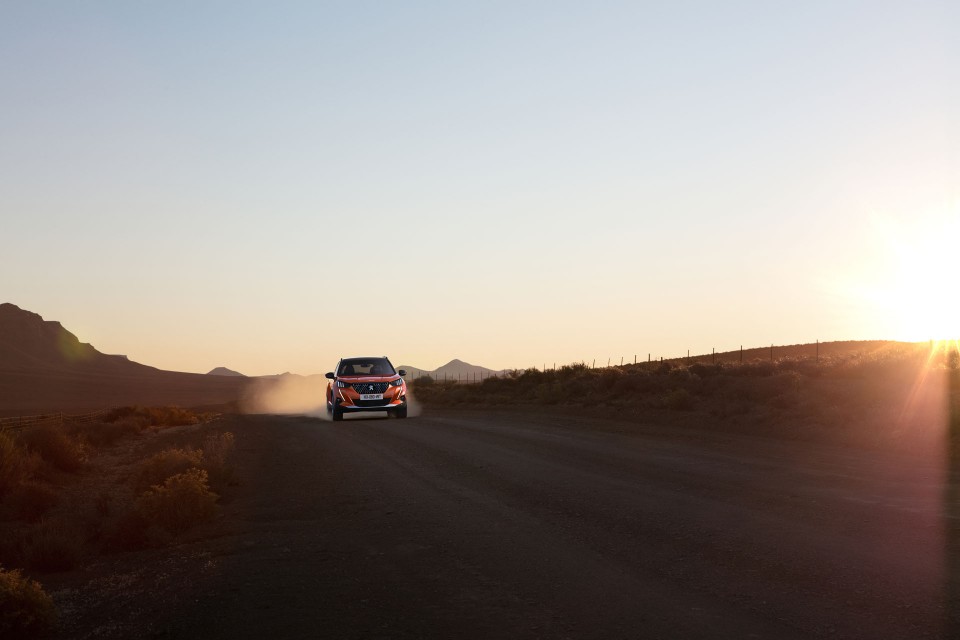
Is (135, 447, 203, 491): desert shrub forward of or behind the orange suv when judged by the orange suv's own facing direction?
forward

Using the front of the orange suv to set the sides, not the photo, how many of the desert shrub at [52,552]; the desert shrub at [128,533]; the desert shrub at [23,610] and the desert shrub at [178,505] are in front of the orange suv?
4

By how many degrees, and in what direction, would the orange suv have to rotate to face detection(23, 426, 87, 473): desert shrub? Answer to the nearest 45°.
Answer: approximately 45° to its right

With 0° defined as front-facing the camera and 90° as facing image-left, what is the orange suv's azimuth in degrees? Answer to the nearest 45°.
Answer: approximately 0°

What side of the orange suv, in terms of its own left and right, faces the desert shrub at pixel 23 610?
front

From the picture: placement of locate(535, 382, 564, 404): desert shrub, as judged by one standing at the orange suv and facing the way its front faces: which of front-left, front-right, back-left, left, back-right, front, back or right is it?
back-left

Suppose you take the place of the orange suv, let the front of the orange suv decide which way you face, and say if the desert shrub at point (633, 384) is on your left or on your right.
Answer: on your left

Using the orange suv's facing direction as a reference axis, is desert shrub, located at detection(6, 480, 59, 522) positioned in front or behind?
in front
